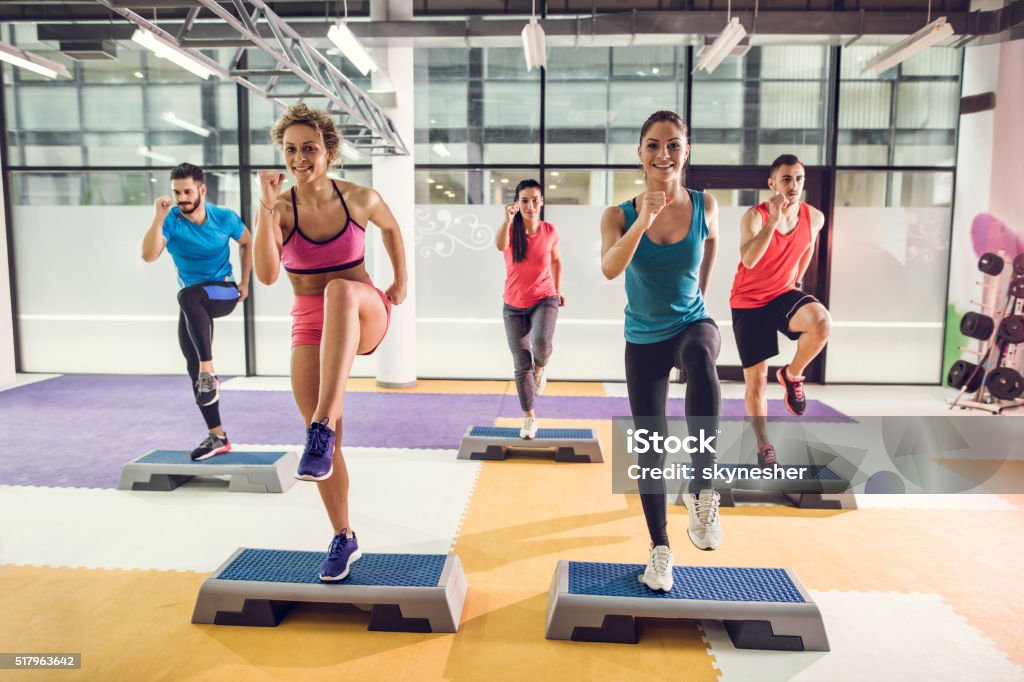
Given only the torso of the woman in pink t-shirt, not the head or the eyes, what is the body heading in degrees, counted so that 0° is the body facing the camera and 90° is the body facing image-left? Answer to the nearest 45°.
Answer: approximately 0°

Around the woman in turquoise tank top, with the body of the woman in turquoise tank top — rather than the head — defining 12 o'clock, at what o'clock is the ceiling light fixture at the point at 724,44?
The ceiling light fixture is roughly at 6 o'clock from the woman in turquoise tank top.

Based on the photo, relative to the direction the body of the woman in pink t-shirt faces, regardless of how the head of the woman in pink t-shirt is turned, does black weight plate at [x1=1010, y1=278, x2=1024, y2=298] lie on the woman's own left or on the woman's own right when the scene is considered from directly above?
on the woman's own left

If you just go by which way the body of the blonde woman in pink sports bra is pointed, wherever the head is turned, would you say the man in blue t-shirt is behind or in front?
behind

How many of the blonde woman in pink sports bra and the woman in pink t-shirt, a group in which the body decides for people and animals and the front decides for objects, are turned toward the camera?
2

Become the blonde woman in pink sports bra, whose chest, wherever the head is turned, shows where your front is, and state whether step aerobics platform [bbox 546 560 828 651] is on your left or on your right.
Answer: on your left

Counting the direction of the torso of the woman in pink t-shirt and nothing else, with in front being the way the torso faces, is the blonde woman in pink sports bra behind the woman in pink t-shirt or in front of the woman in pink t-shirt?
in front

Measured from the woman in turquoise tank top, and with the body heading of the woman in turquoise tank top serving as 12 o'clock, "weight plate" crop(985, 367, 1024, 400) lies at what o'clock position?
The weight plate is roughly at 7 o'clock from the woman in turquoise tank top.
